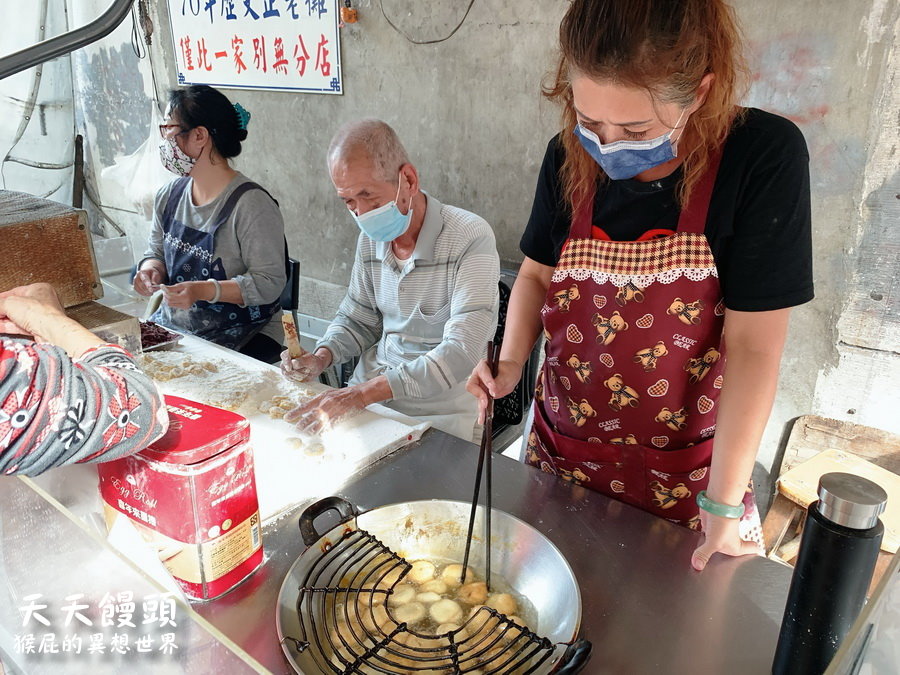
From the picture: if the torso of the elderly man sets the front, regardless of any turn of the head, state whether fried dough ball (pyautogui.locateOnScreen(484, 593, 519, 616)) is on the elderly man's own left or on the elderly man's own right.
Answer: on the elderly man's own left

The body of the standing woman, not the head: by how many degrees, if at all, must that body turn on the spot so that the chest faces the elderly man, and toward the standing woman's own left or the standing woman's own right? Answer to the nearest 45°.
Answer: approximately 90° to the standing woman's own right

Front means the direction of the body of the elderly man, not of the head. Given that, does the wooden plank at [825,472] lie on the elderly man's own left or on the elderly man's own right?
on the elderly man's own left

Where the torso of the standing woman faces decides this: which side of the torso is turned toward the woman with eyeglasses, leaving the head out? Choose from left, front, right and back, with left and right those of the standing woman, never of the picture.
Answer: right

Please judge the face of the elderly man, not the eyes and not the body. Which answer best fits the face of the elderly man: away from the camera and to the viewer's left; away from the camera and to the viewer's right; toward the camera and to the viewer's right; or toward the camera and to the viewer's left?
toward the camera and to the viewer's left

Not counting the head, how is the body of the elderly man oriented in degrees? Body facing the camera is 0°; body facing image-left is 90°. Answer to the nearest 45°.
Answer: approximately 45°

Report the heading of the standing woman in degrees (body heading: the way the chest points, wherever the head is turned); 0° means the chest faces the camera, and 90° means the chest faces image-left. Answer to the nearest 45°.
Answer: approximately 45°

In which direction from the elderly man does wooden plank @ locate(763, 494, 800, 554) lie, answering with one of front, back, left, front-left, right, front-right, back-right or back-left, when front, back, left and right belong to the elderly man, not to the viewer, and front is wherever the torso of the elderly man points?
back-left

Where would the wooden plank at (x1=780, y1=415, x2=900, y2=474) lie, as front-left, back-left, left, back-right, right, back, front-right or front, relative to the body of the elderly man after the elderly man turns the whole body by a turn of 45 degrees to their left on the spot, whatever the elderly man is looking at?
left
